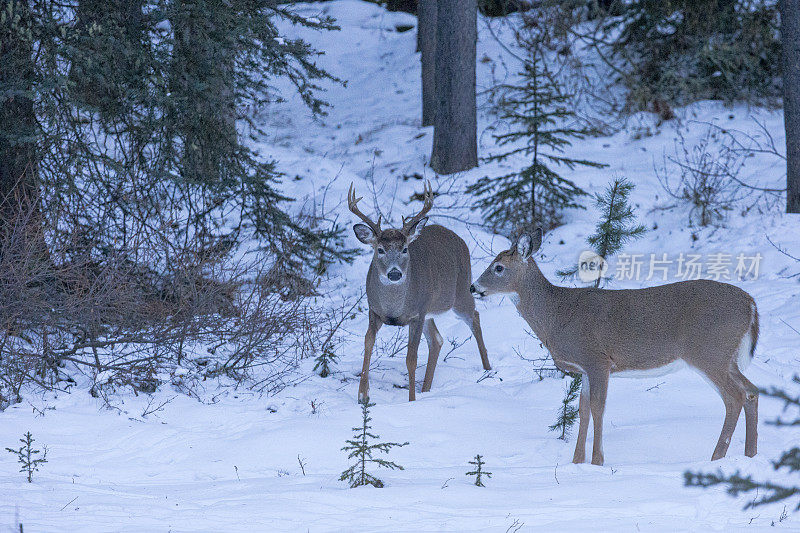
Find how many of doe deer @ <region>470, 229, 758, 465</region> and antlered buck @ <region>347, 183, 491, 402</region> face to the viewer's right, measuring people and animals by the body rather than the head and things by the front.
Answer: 0

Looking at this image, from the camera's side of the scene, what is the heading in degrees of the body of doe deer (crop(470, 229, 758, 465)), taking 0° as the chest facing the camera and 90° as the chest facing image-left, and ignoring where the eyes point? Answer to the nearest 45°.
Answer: approximately 90°

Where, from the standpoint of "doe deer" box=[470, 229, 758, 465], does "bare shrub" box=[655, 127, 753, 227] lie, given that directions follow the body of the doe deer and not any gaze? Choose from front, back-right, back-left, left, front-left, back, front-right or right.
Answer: right

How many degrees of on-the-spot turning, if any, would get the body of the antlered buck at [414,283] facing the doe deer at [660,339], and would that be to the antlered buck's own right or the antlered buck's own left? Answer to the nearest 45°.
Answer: approximately 90° to the antlered buck's own left

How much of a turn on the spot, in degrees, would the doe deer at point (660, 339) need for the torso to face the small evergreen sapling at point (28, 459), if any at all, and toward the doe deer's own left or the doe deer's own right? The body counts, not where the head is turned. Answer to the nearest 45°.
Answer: approximately 45° to the doe deer's own left

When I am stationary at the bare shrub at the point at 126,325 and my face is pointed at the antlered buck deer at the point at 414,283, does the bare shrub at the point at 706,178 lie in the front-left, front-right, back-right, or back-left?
front-left

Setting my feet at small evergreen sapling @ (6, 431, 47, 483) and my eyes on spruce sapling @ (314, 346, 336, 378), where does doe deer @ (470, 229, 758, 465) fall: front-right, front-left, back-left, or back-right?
front-right

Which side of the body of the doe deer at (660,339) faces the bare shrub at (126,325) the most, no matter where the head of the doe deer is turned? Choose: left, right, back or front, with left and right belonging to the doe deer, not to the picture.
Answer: front

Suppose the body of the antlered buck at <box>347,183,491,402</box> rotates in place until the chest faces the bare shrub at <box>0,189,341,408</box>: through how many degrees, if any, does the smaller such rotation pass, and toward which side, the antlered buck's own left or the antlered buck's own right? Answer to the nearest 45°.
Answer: approximately 45° to the antlered buck's own right

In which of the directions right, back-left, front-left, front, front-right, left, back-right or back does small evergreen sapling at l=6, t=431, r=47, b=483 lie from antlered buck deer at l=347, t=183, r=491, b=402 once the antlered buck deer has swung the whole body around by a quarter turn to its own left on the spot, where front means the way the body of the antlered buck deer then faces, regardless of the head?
right

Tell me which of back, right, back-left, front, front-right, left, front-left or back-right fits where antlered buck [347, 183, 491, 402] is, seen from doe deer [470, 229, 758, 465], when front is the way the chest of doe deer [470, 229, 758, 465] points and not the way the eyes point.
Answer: front-right

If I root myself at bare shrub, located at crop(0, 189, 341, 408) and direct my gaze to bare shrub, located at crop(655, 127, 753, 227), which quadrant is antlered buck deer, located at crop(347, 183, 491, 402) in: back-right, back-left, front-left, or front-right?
front-right

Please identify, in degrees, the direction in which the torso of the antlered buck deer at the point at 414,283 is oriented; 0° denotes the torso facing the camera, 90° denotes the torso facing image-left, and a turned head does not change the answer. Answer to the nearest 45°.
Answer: approximately 45°
